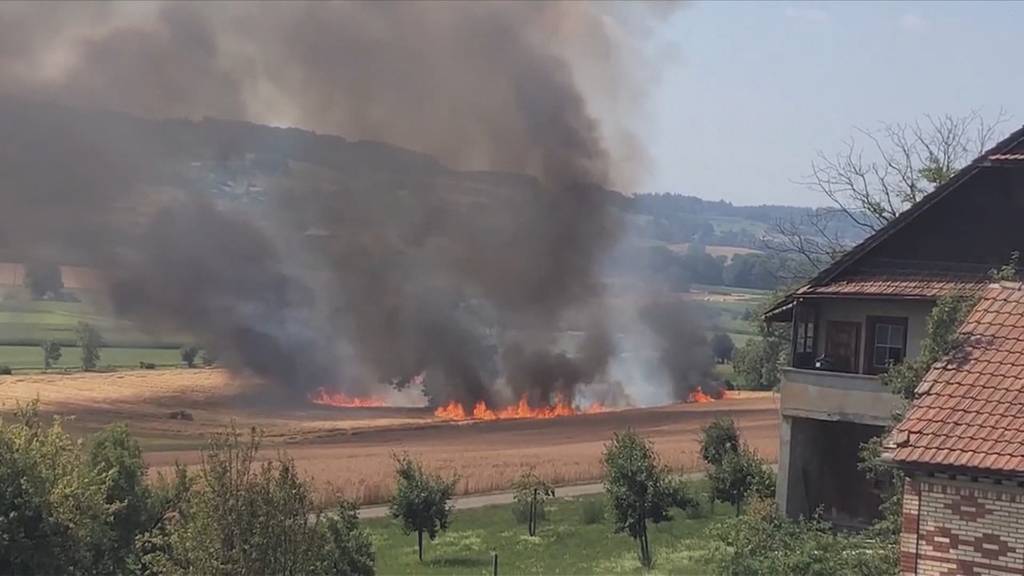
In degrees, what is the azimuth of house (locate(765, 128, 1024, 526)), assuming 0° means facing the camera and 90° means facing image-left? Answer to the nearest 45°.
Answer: approximately 0°

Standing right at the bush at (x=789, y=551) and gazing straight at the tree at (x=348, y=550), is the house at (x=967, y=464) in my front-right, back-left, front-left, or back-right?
back-left

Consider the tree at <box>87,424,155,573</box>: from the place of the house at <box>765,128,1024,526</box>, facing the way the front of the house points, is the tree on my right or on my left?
on my right
